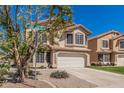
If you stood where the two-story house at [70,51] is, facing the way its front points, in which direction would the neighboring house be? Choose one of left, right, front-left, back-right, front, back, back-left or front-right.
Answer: back-left

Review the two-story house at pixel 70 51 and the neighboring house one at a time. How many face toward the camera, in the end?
2

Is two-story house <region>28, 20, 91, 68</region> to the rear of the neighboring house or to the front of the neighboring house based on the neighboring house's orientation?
to the front

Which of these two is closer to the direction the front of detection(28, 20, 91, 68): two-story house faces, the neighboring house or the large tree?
the large tree

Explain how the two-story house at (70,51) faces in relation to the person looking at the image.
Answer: facing the viewer

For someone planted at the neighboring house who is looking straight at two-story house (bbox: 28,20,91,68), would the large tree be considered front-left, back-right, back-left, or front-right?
front-left

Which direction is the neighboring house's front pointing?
toward the camera

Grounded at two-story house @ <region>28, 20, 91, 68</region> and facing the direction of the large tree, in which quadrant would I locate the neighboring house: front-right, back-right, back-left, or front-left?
back-left

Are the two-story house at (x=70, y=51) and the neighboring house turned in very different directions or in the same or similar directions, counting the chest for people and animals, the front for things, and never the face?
same or similar directions
